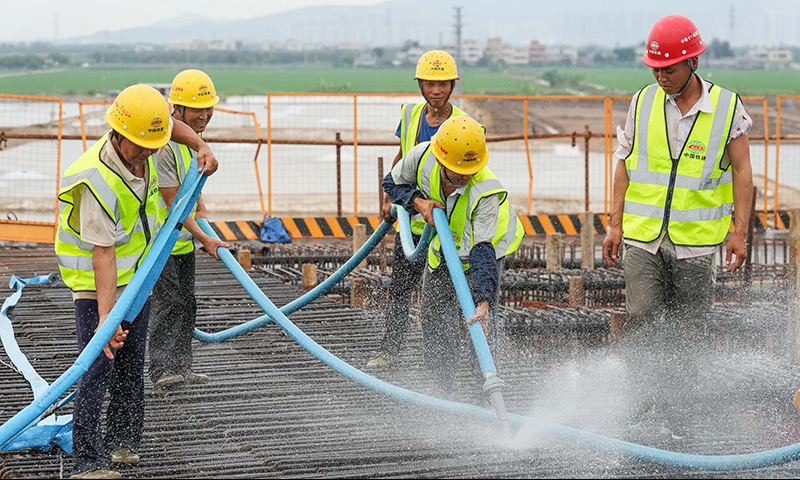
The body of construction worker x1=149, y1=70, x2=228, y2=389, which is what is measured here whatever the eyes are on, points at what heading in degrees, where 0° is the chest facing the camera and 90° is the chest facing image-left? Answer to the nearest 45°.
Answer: approximately 315°

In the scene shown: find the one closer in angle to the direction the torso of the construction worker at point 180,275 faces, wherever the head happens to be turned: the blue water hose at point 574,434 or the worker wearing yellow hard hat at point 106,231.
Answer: the blue water hose

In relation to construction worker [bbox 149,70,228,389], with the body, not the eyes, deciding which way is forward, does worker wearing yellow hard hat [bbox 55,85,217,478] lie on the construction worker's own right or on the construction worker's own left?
on the construction worker's own right

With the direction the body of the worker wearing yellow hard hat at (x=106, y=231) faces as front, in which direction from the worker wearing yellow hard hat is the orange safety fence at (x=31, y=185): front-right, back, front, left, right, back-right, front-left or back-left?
back-left

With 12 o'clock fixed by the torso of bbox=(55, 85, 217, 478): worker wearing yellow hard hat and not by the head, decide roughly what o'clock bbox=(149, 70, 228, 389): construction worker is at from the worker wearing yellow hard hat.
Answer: The construction worker is roughly at 8 o'clock from the worker wearing yellow hard hat.

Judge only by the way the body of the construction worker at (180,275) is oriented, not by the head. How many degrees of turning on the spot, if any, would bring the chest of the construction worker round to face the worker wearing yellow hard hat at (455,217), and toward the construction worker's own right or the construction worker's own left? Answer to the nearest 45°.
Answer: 0° — they already face them

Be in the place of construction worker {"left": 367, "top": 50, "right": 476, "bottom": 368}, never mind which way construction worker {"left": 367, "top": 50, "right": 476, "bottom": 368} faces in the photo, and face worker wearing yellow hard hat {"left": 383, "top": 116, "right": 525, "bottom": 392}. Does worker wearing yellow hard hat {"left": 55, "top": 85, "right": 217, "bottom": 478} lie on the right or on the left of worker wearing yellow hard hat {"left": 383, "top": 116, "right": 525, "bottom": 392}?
right

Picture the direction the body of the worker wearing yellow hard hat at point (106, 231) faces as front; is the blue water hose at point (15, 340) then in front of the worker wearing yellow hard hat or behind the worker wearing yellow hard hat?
behind

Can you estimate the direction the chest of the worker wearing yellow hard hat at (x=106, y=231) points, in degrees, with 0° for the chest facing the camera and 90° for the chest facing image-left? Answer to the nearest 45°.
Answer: approximately 315°

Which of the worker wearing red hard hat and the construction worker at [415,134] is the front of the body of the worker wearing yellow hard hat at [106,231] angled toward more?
the worker wearing red hard hat
